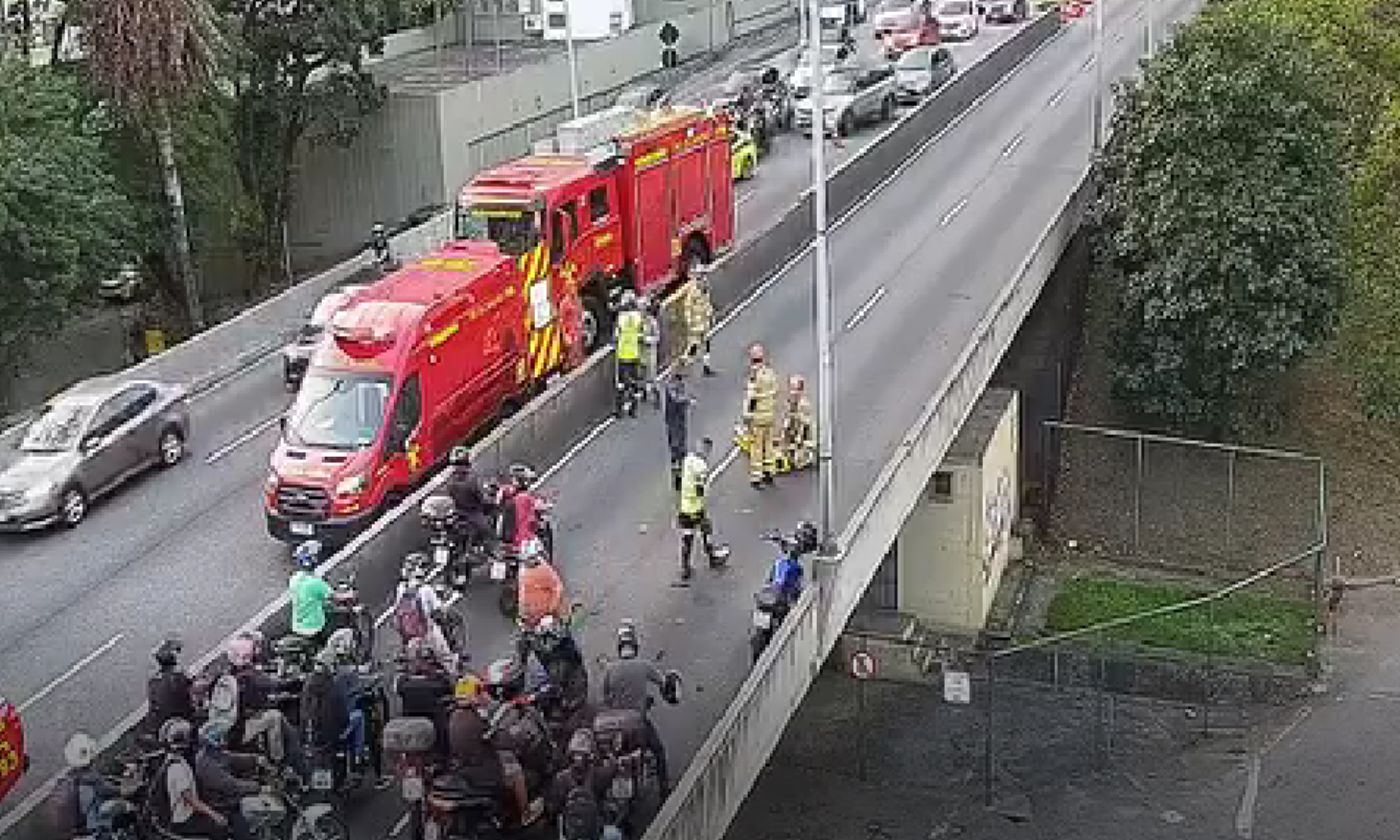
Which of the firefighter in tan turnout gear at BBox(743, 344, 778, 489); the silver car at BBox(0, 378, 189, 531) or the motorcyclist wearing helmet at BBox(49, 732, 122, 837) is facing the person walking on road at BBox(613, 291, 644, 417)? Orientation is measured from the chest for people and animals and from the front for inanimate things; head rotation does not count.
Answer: the motorcyclist wearing helmet

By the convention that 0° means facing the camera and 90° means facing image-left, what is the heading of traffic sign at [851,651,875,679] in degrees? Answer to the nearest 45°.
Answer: approximately 0°

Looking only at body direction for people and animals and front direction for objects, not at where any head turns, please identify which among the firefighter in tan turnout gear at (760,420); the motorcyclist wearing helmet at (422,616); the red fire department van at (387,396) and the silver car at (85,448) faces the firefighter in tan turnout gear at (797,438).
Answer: the motorcyclist wearing helmet

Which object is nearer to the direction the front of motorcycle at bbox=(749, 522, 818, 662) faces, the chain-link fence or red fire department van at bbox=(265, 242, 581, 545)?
the chain-link fence

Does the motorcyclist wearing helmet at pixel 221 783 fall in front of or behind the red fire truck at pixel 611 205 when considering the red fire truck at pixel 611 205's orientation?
in front

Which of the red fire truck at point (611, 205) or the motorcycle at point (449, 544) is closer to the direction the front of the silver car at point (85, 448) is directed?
the motorcycle

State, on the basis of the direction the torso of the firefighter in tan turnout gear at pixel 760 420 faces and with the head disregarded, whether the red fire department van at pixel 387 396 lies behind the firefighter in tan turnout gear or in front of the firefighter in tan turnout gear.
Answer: in front

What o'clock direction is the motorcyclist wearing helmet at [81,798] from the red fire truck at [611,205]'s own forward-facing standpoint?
The motorcyclist wearing helmet is roughly at 11 o'clock from the red fire truck.

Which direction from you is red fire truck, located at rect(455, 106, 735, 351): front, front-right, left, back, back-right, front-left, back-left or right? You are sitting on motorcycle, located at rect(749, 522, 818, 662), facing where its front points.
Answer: front-left

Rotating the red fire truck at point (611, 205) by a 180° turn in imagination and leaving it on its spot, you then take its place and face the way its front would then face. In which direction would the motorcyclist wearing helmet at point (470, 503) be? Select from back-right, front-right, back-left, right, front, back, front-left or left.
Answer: back-right

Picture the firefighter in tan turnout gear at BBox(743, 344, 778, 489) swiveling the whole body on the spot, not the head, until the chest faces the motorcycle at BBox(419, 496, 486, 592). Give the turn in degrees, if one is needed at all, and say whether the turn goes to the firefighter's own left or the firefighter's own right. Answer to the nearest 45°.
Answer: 0° — they already face it

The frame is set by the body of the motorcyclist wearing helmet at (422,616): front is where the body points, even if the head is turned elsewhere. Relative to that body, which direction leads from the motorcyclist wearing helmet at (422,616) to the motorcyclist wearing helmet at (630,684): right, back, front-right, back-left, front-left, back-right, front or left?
right

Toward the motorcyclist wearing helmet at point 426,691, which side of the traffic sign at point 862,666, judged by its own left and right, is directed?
front

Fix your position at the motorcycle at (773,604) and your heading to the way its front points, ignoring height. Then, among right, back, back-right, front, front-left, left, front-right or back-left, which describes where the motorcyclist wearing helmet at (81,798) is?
back

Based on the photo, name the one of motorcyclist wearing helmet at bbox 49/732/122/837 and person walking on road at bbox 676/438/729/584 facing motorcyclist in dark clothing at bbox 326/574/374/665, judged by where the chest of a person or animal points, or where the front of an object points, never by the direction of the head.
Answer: the motorcyclist wearing helmet

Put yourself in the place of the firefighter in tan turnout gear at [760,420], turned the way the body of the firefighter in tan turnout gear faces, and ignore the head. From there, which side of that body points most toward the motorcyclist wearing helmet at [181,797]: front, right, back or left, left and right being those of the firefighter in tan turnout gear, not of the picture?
front

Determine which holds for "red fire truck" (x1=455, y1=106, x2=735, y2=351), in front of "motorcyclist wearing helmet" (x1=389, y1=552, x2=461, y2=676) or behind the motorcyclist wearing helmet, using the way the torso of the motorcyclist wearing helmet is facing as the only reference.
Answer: in front

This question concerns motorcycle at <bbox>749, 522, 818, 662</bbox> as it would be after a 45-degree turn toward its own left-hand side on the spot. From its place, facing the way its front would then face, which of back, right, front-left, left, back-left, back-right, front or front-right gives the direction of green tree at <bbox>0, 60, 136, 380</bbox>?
front-left

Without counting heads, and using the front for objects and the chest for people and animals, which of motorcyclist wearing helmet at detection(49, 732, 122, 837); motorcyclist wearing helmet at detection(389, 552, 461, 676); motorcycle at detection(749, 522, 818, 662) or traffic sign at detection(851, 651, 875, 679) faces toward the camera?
the traffic sign

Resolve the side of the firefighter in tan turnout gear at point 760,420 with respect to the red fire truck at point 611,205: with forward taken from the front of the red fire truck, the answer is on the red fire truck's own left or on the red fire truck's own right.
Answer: on the red fire truck's own left
